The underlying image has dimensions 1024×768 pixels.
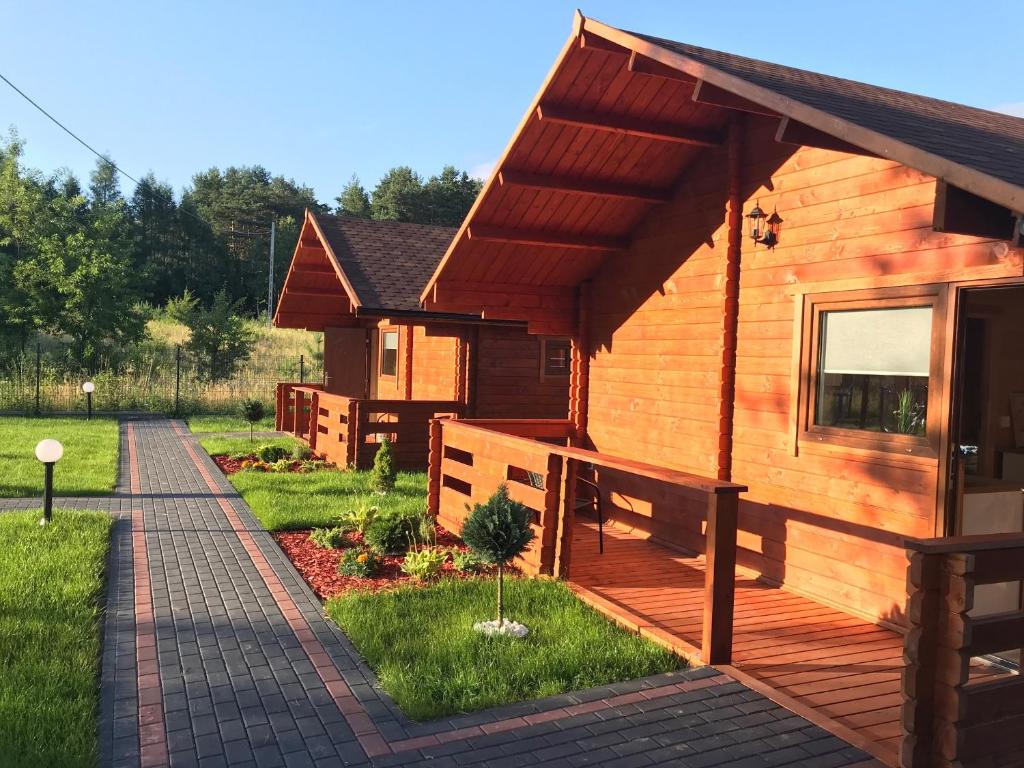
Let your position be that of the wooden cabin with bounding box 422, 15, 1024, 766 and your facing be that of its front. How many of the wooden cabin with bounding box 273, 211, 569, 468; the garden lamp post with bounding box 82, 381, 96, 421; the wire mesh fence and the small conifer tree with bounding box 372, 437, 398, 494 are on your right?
4

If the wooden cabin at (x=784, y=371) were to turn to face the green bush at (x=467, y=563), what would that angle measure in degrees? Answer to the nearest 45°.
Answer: approximately 45° to its right

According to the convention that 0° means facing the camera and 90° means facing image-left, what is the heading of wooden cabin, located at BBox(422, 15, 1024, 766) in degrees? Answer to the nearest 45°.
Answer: approximately 45°

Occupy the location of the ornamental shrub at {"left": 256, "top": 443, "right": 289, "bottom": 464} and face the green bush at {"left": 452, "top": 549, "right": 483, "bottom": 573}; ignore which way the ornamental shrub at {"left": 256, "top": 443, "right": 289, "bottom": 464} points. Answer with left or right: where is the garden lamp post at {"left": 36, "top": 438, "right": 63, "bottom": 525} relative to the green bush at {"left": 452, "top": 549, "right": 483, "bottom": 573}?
right

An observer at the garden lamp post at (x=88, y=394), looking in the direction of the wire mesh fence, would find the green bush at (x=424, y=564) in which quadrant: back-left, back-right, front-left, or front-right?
back-right

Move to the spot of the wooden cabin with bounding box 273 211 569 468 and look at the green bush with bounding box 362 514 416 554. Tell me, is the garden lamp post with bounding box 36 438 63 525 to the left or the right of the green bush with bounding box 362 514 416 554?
right

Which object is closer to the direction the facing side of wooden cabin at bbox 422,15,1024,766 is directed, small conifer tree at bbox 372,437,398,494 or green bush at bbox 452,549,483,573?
the green bush

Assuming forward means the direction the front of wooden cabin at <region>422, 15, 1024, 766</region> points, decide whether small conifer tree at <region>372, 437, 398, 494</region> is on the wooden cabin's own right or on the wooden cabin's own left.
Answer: on the wooden cabin's own right

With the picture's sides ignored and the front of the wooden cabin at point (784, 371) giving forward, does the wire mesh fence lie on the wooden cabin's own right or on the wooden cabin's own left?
on the wooden cabin's own right

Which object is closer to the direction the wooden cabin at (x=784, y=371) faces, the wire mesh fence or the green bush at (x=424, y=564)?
the green bush

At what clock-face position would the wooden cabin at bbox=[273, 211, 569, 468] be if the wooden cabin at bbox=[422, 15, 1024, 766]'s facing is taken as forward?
the wooden cabin at bbox=[273, 211, 569, 468] is roughly at 3 o'clock from the wooden cabin at bbox=[422, 15, 1024, 766].
